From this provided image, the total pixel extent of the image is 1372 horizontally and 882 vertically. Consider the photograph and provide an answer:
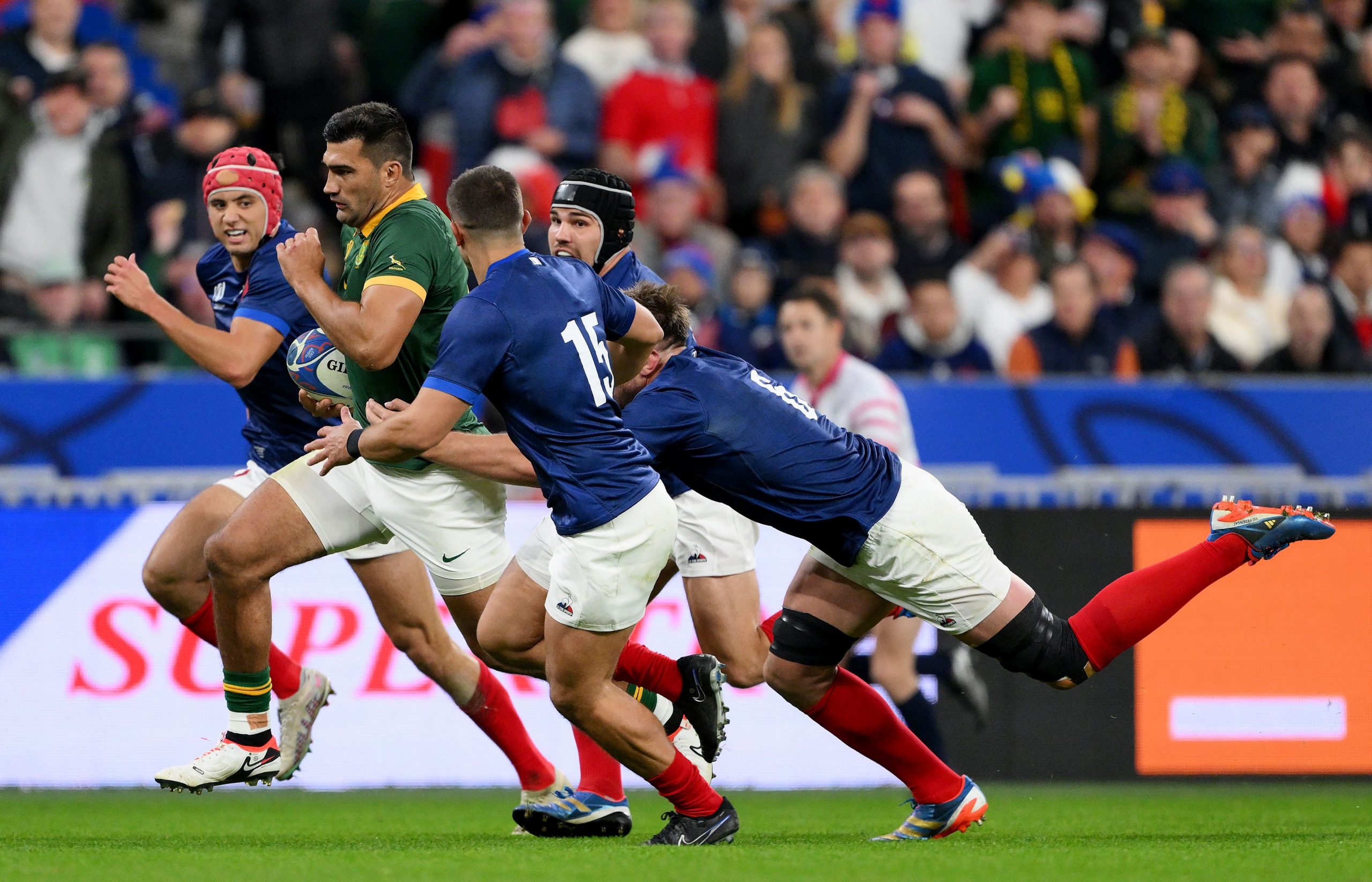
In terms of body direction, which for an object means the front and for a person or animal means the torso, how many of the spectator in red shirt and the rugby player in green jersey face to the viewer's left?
1

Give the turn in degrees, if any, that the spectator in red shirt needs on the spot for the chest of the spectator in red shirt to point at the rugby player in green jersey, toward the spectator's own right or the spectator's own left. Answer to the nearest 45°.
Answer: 0° — they already face them

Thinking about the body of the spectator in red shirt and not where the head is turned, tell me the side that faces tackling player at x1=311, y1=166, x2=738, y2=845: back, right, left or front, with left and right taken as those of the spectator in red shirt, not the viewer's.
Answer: front

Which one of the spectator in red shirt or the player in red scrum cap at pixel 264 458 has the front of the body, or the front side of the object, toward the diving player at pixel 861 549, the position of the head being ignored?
the spectator in red shirt

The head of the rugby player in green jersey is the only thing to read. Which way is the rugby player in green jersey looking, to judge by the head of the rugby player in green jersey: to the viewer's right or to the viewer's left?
to the viewer's left

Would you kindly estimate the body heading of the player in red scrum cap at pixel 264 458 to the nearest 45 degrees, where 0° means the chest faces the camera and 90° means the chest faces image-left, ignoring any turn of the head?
approximately 45°

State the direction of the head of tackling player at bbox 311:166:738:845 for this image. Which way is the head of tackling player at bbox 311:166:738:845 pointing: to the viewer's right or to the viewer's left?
to the viewer's left

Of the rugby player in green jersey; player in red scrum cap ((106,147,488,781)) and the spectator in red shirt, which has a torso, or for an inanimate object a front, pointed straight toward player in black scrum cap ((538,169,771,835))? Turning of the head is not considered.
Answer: the spectator in red shirt

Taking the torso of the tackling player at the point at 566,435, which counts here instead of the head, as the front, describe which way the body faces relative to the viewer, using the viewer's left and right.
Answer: facing away from the viewer and to the left of the viewer

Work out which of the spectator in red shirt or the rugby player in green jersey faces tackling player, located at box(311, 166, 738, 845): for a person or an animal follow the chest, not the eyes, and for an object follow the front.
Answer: the spectator in red shirt

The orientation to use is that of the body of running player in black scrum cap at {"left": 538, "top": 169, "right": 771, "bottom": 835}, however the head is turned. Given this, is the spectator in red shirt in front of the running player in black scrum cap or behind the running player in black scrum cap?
behind

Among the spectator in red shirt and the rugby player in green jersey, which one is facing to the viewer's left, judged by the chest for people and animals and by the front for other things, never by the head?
the rugby player in green jersey

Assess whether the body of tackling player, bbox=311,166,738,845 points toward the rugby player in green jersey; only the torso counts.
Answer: yes

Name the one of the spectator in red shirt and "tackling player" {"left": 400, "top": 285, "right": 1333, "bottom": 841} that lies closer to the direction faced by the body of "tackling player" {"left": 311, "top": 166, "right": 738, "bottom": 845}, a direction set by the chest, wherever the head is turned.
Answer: the spectator in red shirt

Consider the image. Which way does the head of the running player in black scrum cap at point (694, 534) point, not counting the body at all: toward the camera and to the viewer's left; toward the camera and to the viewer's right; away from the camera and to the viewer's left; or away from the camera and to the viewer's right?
toward the camera and to the viewer's left

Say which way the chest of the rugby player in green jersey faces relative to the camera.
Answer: to the viewer's left
